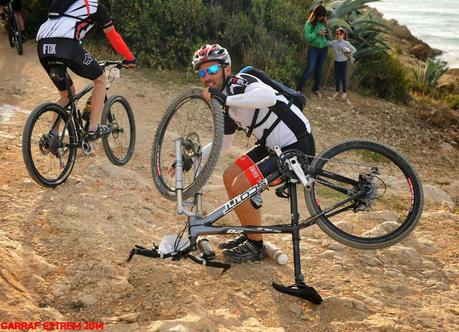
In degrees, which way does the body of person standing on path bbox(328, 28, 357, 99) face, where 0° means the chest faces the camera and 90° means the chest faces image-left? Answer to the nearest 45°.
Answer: approximately 0°

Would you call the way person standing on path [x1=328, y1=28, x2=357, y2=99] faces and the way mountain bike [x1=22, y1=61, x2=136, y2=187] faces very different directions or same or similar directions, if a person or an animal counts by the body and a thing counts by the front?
very different directions

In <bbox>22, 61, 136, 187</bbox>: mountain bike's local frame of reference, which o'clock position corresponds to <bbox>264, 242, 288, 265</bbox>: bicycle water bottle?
The bicycle water bottle is roughly at 3 o'clock from the mountain bike.

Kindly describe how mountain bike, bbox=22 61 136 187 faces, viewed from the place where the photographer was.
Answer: facing away from the viewer and to the right of the viewer

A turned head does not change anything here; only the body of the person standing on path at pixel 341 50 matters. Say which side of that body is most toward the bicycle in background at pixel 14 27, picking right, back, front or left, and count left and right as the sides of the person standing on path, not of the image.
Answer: right

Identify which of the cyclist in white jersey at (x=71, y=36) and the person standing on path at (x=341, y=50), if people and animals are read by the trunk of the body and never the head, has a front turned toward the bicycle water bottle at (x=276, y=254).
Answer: the person standing on path

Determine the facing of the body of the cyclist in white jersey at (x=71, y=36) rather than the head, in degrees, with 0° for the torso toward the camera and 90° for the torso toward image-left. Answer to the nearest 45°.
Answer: approximately 225°
